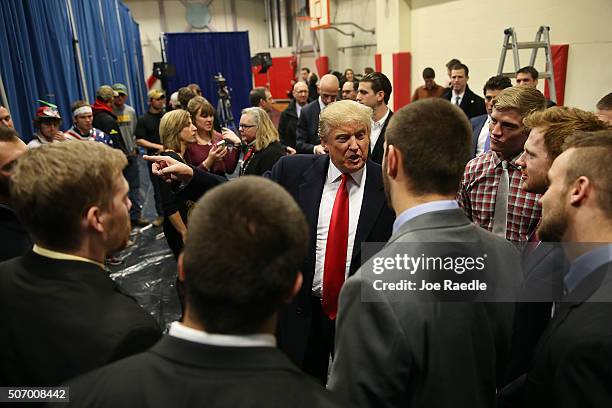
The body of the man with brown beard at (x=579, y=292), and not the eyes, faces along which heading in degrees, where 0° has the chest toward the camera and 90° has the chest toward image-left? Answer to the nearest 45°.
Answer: approximately 90°

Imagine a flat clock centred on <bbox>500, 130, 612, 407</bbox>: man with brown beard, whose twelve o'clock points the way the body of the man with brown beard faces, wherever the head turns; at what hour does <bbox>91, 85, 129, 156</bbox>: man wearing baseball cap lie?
The man wearing baseball cap is roughly at 1 o'clock from the man with brown beard.

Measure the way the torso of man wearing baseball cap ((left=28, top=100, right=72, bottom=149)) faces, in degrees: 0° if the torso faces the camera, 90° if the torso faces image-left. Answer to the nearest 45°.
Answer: approximately 315°

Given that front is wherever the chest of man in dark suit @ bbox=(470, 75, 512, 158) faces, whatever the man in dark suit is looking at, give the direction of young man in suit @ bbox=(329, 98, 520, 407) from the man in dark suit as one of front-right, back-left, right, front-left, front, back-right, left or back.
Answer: front-left

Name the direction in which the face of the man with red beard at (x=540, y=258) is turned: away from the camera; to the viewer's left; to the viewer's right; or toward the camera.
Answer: to the viewer's left
